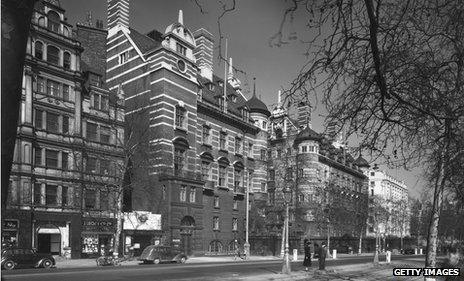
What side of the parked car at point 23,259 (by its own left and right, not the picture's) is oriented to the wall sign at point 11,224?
left

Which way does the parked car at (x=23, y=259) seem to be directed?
to the viewer's right

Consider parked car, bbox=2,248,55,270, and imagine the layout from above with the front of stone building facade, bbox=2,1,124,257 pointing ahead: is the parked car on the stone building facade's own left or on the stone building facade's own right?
on the stone building facade's own right

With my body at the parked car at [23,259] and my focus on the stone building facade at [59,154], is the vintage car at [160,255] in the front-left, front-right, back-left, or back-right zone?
front-right

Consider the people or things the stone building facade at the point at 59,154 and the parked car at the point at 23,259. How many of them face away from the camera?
0
